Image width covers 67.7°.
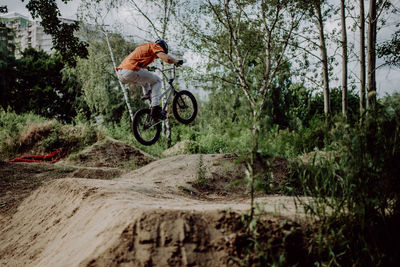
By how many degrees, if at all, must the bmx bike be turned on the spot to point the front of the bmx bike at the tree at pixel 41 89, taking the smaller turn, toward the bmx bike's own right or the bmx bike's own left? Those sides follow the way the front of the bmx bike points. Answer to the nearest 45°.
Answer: approximately 90° to the bmx bike's own left

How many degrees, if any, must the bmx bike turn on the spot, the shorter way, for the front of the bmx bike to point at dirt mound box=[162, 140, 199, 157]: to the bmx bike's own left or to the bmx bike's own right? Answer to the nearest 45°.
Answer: approximately 45° to the bmx bike's own left

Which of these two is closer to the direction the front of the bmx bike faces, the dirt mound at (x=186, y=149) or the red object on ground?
the dirt mound

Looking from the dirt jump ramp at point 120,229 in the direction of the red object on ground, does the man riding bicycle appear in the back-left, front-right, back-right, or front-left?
front-right

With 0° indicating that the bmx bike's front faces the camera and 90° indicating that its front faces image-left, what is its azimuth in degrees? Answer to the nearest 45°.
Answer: approximately 225°

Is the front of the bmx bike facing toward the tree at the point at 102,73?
no

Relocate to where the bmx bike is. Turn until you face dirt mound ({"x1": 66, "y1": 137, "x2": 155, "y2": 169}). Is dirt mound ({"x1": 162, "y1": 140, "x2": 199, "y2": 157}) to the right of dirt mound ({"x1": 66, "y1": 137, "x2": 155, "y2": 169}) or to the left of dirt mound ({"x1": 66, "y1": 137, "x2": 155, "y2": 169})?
right

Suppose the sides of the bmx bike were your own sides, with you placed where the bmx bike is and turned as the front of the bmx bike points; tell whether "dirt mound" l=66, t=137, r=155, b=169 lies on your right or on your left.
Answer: on your left

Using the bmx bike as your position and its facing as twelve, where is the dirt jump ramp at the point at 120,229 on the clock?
The dirt jump ramp is roughly at 5 o'clock from the bmx bike.
